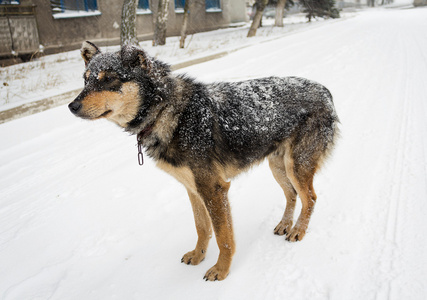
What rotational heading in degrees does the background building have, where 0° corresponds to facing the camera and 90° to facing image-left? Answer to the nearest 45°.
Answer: approximately 315°

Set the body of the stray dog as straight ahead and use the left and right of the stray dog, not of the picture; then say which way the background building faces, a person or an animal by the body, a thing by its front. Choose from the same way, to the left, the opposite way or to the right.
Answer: to the left

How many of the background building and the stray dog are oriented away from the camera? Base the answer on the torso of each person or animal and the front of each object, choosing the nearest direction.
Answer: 0

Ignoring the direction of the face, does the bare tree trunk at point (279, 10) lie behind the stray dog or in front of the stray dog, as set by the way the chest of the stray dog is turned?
behind

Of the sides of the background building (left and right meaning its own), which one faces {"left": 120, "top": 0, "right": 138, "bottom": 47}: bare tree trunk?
front

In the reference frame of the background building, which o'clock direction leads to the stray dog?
The stray dog is roughly at 1 o'clock from the background building.

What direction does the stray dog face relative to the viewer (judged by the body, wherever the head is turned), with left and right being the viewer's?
facing the viewer and to the left of the viewer

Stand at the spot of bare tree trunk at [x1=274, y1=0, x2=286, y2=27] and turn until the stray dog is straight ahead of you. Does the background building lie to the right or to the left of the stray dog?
right

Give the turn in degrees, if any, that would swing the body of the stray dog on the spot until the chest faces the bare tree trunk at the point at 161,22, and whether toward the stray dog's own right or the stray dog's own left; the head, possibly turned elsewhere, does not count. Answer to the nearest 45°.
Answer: approximately 135° to the stray dog's own right

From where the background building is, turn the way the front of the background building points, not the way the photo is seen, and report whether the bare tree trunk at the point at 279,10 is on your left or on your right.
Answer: on your left
